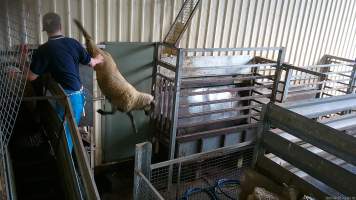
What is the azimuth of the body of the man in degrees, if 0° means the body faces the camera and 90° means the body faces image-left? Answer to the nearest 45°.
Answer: approximately 180°

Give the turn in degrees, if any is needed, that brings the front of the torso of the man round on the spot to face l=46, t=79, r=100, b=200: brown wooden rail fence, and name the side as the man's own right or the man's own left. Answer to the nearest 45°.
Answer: approximately 180°

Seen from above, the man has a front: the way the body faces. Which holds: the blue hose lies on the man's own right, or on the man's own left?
on the man's own right
